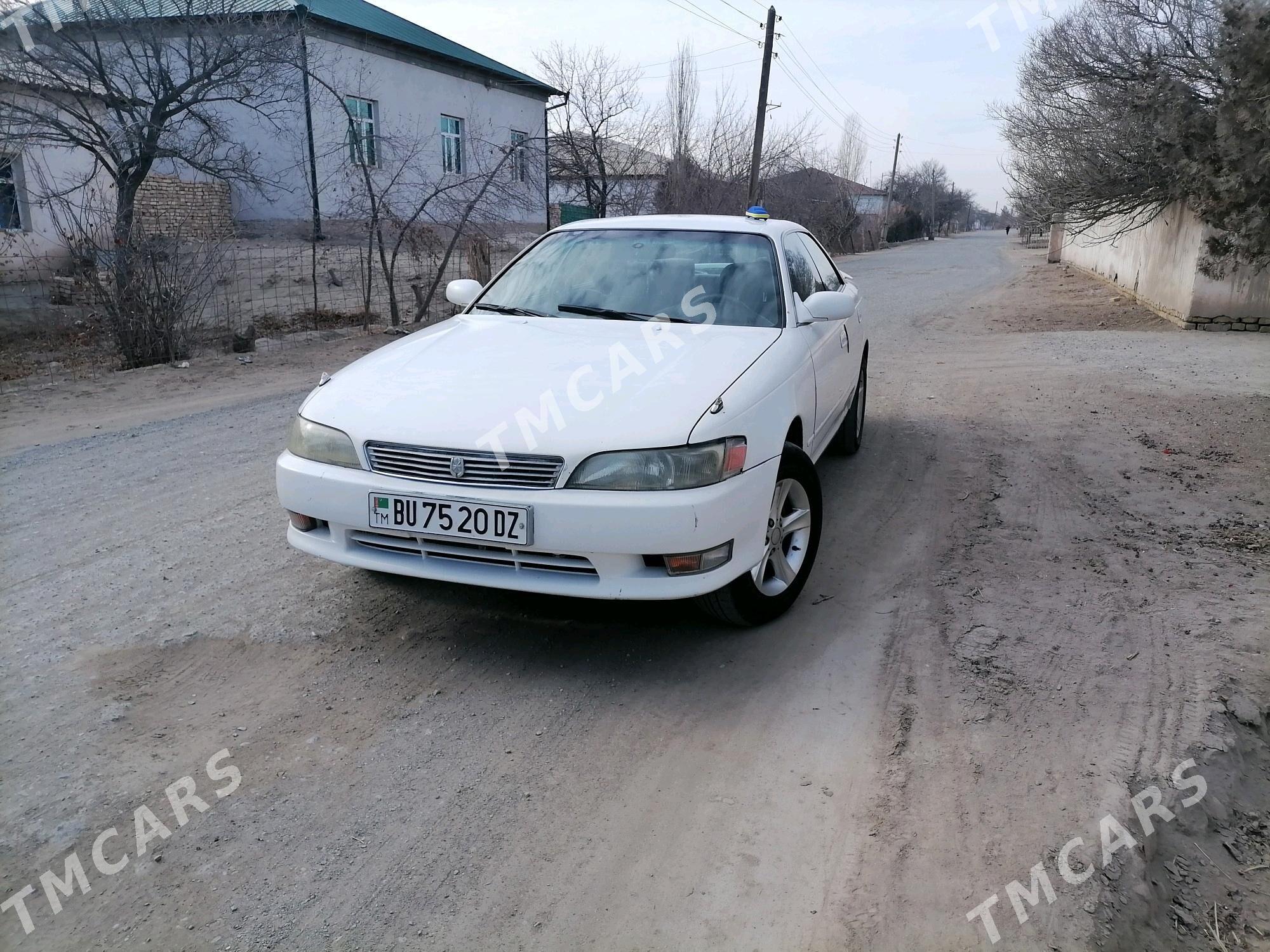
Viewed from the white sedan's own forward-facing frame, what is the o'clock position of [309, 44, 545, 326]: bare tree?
The bare tree is roughly at 4 o'clock from the white sedan.

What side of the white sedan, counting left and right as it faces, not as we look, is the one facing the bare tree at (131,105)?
right

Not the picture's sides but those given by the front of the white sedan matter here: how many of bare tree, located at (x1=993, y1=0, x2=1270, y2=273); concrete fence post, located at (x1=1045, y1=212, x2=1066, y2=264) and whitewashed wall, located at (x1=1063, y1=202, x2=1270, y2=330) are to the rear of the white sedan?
3

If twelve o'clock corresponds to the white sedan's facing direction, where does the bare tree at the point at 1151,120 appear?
The bare tree is roughly at 6 o'clock from the white sedan.

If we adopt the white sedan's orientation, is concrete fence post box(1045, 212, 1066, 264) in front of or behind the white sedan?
behind

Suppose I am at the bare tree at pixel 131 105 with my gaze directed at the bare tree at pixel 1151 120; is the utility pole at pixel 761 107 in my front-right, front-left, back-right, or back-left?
front-left

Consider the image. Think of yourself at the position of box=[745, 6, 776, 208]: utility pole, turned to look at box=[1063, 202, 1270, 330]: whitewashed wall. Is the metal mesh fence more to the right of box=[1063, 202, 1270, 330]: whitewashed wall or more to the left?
right

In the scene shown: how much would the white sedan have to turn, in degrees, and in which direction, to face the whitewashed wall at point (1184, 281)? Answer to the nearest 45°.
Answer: approximately 180°

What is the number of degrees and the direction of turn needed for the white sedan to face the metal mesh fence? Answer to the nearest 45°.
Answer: approximately 90° to its right

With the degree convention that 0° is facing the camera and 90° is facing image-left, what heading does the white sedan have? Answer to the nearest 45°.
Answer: approximately 45°
